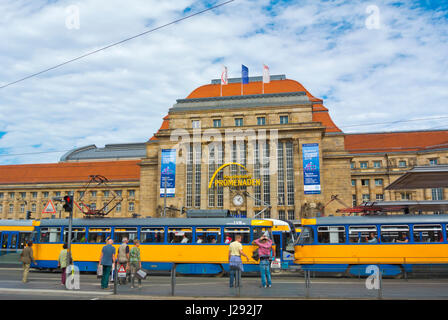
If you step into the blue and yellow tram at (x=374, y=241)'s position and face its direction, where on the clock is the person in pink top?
The person in pink top is roughly at 10 o'clock from the blue and yellow tram.

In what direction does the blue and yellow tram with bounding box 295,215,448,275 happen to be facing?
to the viewer's left

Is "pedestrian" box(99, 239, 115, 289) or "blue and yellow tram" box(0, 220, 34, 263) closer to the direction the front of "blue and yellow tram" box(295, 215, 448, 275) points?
the blue and yellow tram

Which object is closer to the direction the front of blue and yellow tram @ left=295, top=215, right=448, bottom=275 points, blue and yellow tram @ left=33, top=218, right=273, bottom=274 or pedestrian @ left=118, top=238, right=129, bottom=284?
the blue and yellow tram

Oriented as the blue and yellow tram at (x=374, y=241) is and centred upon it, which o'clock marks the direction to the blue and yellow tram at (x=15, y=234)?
the blue and yellow tram at (x=15, y=234) is roughly at 12 o'clock from the blue and yellow tram at (x=374, y=241).

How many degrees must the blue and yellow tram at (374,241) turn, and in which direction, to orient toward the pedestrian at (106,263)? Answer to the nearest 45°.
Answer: approximately 45° to its left

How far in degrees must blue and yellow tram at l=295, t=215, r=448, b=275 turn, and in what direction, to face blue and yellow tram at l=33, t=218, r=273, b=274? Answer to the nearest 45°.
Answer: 0° — it already faces it

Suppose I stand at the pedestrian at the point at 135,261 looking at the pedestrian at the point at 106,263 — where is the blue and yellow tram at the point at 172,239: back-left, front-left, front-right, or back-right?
back-right
